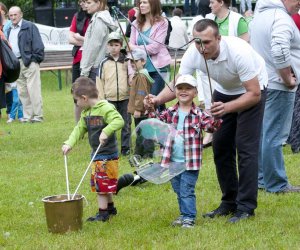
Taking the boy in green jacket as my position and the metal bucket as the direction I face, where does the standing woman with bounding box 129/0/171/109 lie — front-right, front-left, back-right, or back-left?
back-right

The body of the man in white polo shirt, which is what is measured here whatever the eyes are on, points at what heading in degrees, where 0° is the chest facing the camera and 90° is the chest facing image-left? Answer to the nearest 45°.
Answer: approximately 45°

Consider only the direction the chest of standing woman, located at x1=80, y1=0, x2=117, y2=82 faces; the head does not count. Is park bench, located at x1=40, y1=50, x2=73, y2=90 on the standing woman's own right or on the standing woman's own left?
on the standing woman's own right

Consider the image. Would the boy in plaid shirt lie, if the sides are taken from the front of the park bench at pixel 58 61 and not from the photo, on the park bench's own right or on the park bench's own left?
on the park bench's own left

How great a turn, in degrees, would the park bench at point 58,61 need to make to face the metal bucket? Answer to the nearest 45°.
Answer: approximately 45° to its left
